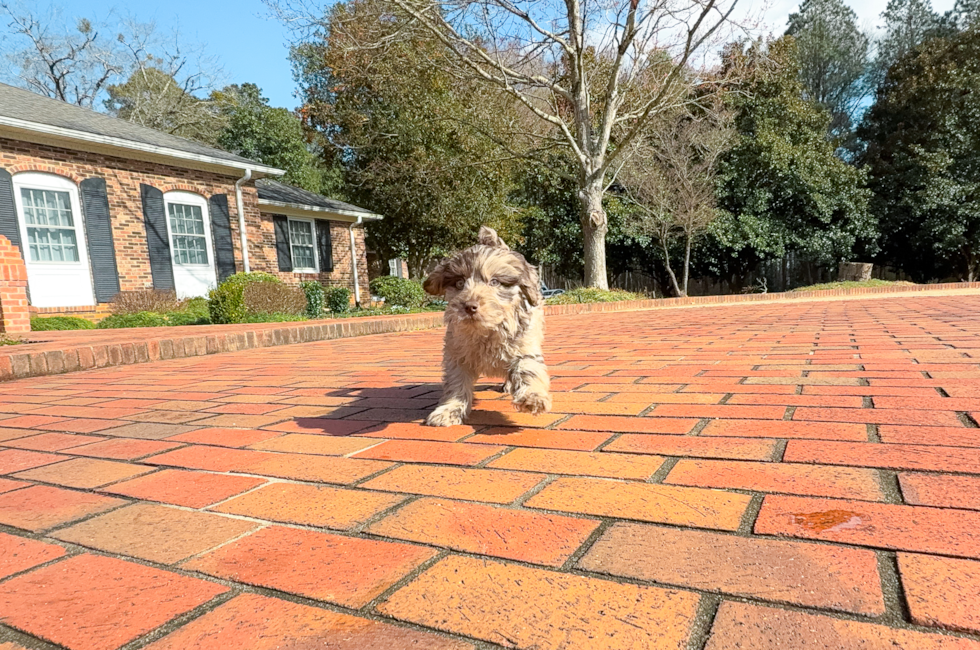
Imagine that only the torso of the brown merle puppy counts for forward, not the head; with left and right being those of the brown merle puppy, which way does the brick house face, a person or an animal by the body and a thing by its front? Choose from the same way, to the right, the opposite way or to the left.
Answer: to the left

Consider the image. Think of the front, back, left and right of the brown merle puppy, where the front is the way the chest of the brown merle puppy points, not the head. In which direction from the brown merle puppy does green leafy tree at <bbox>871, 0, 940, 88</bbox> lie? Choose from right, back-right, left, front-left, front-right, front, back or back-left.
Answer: back-left

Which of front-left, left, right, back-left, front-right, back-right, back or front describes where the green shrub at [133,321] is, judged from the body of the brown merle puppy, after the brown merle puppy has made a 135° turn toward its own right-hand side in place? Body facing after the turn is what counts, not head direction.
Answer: front

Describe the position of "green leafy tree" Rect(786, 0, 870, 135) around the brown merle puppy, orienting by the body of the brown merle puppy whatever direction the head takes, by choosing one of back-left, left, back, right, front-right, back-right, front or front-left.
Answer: back-left

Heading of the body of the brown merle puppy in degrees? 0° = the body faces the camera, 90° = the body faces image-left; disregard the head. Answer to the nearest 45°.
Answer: approximately 0°

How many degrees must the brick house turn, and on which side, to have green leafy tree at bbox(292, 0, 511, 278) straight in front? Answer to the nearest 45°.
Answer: approximately 45° to its left

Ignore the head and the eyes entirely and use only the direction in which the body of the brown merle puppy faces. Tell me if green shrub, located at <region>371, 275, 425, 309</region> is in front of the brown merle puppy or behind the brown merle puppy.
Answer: behind

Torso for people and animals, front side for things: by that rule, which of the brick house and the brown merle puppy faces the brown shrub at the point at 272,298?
the brick house

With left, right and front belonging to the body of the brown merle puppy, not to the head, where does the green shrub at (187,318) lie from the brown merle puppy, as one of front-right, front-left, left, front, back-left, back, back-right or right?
back-right
